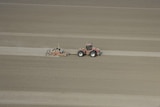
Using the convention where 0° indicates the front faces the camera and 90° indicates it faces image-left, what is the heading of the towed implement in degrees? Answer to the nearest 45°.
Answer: approximately 270°

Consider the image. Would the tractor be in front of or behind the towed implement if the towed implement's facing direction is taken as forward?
in front
